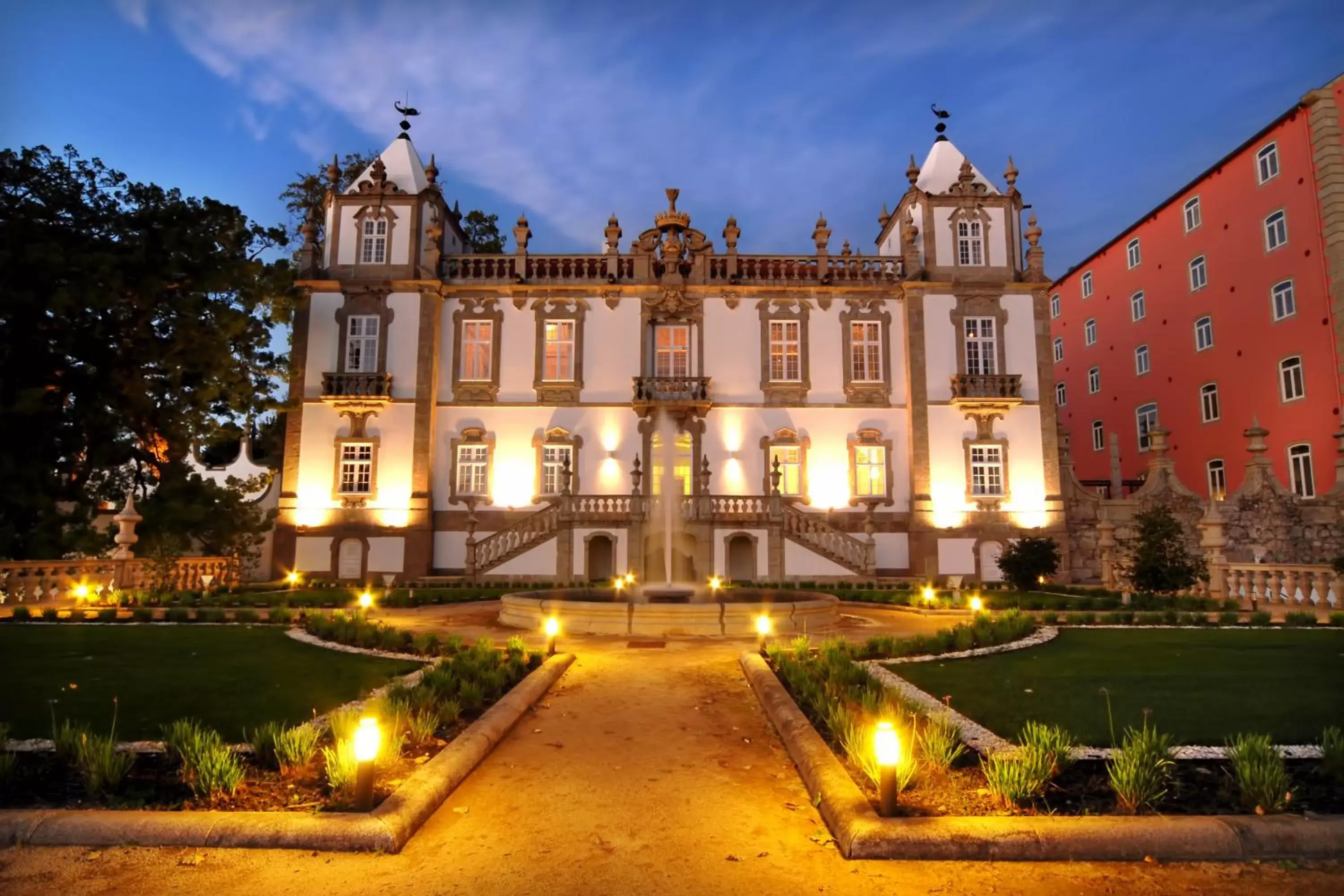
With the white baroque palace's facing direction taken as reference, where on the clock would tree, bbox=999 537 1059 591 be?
The tree is roughly at 10 o'clock from the white baroque palace.

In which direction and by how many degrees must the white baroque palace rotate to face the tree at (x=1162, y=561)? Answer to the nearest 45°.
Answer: approximately 45° to its left

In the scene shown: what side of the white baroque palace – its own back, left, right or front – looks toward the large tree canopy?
right

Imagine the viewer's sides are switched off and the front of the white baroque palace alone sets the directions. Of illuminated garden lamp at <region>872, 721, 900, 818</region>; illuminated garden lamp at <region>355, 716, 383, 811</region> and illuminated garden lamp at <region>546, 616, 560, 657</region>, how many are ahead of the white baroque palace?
3

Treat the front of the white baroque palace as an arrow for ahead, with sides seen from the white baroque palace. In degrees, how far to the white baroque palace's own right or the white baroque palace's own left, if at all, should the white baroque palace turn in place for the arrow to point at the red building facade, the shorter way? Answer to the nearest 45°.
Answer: approximately 90° to the white baroque palace's own left

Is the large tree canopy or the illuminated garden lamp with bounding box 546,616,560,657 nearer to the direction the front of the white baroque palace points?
the illuminated garden lamp

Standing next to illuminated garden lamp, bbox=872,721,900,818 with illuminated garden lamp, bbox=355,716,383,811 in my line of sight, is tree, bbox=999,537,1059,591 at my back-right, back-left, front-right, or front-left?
back-right

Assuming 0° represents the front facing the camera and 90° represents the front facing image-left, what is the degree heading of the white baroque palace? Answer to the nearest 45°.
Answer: approximately 0°

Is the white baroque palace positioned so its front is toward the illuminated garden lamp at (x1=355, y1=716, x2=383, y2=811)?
yes

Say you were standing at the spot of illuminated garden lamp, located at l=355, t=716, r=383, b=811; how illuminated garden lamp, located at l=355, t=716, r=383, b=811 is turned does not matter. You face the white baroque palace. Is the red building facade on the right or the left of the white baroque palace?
right

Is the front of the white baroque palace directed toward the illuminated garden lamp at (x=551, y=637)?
yes
